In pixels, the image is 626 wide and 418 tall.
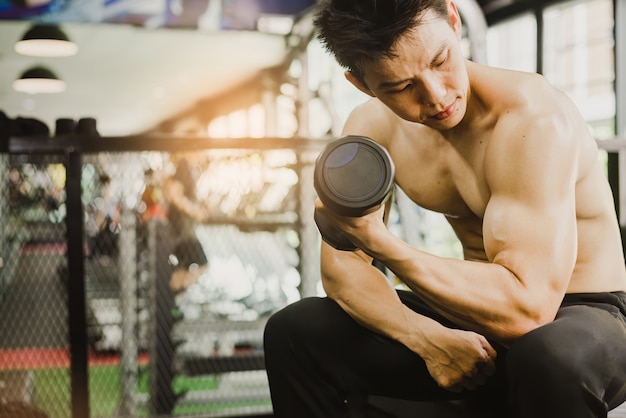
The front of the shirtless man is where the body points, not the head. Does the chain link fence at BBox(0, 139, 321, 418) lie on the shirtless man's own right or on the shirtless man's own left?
on the shirtless man's own right

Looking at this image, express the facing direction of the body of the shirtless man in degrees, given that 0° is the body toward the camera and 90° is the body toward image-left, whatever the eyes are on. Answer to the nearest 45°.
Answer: approximately 45°

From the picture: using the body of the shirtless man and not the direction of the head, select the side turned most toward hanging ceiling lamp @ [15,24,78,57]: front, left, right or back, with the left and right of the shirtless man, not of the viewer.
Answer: right
